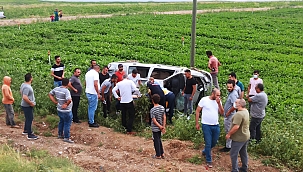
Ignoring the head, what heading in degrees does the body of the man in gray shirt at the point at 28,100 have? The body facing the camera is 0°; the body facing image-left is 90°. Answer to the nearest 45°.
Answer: approximately 270°

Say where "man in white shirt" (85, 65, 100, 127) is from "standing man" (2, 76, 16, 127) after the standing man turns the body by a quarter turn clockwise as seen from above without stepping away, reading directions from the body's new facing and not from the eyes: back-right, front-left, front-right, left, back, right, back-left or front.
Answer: left

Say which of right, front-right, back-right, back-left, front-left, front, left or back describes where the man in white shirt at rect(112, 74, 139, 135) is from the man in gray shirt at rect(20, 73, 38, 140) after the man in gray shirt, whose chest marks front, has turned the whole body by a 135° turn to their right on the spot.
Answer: back-left

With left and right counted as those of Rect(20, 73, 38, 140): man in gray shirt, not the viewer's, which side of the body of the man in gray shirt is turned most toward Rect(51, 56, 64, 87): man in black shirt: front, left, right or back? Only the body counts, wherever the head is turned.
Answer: left

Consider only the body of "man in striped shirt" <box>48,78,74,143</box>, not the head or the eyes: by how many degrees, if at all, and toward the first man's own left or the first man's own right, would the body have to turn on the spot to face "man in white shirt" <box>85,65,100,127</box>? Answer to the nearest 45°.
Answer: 0° — they already face them

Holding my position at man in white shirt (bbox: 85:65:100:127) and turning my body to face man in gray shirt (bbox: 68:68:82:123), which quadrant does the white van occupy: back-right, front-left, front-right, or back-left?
back-right

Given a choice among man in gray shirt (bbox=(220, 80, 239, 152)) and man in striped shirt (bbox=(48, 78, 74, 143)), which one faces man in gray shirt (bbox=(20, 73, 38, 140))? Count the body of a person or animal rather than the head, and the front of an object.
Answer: man in gray shirt (bbox=(220, 80, 239, 152))

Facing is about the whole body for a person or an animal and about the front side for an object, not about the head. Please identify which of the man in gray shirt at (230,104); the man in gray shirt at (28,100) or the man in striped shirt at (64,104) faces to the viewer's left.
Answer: the man in gray shirt at (230,104)

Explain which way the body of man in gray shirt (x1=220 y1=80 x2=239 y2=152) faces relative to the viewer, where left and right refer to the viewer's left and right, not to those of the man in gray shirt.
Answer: facing to the left of the viewer

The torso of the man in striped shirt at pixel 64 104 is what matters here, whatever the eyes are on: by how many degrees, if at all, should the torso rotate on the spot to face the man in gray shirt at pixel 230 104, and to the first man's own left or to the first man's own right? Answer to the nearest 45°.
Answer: approximately 45° to the first man's own right

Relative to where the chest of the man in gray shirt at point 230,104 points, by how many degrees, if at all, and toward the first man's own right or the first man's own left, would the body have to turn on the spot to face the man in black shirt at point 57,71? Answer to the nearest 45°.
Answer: approximately 45° to the first man's own right

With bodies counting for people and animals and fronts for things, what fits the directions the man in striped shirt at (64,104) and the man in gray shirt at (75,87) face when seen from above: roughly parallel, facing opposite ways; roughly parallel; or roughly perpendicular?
roughly perpendicular

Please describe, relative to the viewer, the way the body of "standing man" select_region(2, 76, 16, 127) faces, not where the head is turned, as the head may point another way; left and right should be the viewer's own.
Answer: facing to the right of the viewer
